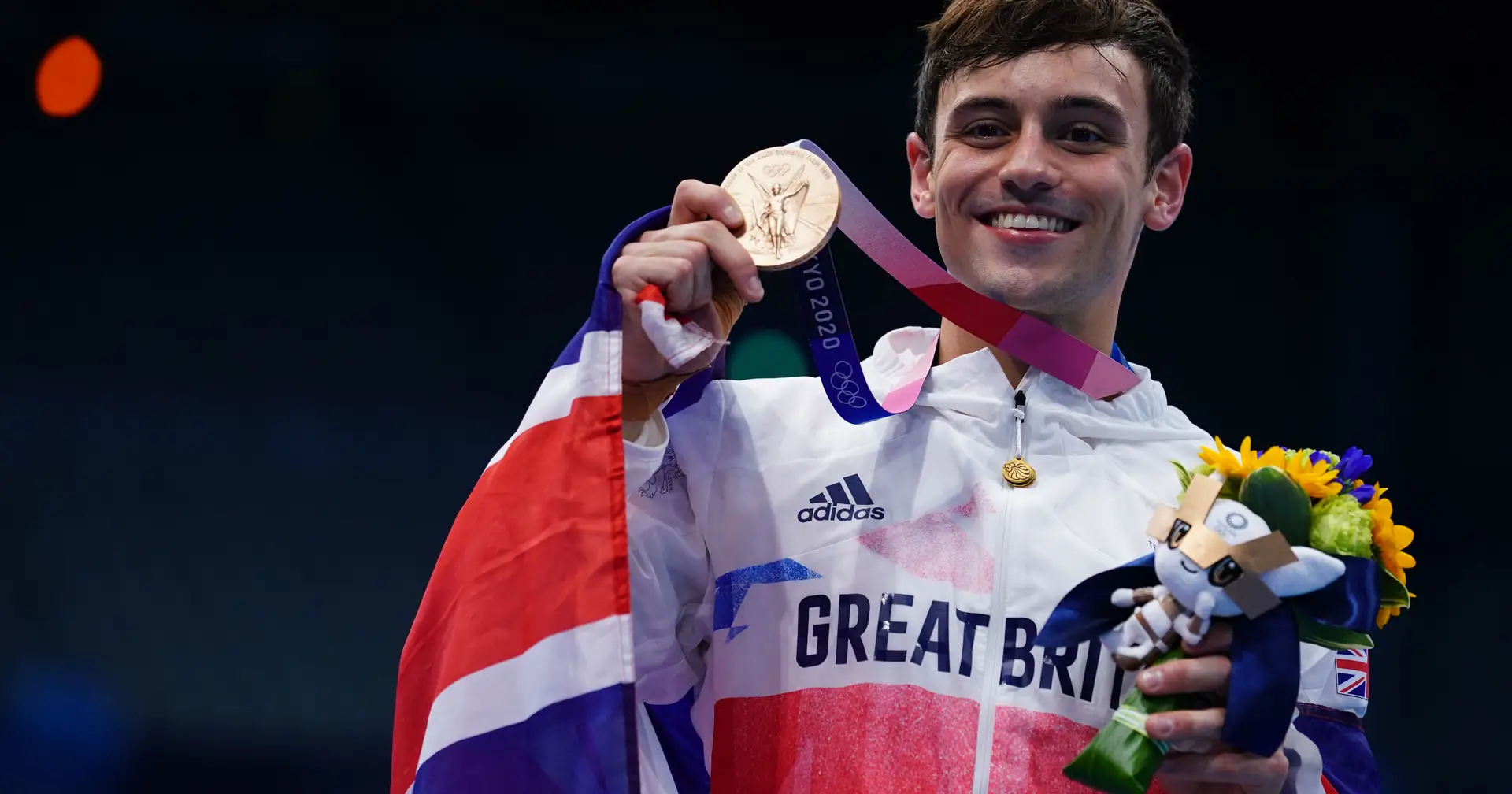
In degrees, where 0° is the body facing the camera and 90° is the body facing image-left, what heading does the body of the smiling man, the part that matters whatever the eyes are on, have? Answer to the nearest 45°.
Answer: approximately 0°
